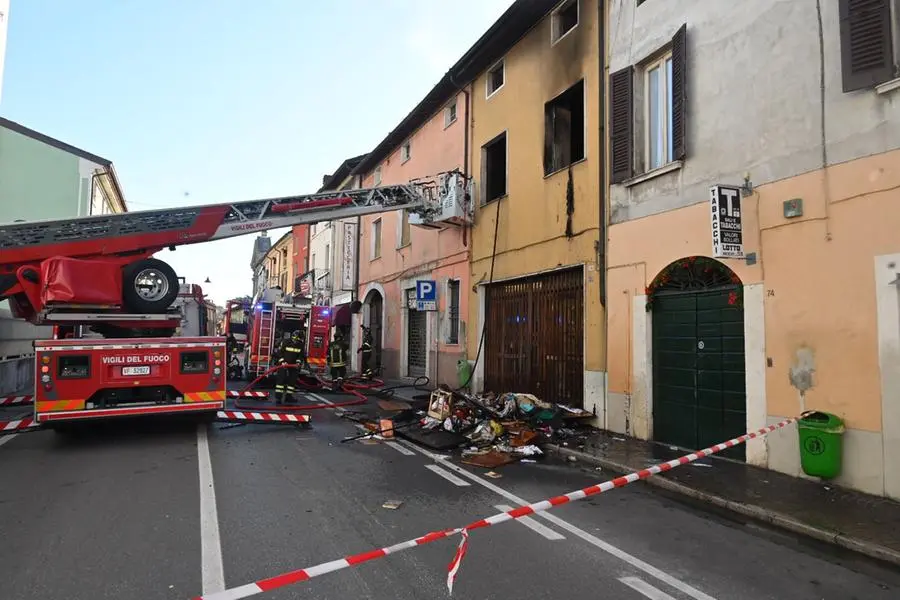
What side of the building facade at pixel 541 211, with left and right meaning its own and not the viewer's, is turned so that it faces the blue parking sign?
right

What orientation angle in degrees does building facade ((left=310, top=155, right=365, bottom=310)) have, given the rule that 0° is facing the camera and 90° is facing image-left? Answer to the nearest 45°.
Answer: approximately 45°

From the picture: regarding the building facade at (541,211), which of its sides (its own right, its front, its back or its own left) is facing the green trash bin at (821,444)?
left

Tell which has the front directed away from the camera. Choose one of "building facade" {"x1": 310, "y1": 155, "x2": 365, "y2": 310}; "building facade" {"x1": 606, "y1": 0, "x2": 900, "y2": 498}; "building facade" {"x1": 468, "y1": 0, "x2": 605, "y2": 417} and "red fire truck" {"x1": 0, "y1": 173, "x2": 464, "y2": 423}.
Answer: the red fire truck

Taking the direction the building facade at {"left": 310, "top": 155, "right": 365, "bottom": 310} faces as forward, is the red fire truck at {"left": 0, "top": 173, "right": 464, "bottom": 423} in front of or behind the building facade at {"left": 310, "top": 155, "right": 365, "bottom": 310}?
in front

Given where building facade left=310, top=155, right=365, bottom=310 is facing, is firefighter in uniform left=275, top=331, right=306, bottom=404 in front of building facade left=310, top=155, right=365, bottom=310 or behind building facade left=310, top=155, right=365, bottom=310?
in front

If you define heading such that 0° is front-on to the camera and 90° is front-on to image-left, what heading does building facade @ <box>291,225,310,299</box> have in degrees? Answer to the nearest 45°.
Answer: approximately 45°

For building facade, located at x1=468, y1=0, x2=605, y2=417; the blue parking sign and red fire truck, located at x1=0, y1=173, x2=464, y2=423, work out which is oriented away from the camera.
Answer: the red fire truck

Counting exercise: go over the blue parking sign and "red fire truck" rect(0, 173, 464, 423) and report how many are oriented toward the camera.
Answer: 1

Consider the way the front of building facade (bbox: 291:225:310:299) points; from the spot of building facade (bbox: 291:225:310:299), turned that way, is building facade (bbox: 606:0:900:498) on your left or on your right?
on your left

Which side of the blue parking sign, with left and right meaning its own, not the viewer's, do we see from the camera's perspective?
front

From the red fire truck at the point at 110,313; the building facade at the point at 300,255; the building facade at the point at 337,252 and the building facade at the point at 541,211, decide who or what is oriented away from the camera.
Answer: the red fire truck

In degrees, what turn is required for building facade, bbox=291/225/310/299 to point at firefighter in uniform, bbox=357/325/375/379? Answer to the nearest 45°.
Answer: approximately 45° to its left

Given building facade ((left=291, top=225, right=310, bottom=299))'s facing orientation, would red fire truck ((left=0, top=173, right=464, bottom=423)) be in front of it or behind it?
in front

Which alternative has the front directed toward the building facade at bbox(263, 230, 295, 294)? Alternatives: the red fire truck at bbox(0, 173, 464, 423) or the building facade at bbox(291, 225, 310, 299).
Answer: the red fire truck
